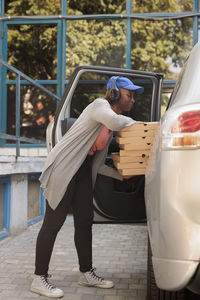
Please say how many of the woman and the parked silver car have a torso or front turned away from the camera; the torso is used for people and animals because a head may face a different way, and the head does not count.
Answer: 1

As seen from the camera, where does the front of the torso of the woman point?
to the viewer's right

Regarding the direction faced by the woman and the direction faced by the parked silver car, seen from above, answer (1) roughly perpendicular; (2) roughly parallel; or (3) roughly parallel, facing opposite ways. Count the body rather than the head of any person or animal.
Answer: roughly perpendicular

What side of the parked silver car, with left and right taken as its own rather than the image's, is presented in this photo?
back
